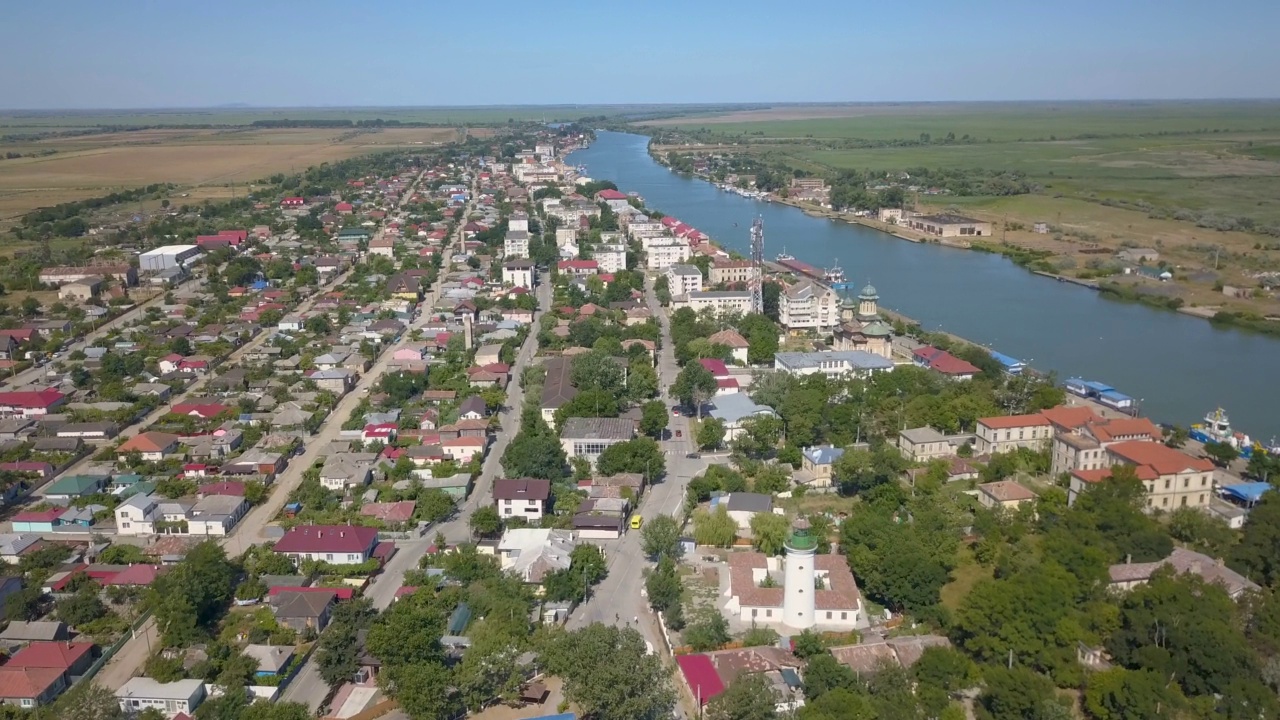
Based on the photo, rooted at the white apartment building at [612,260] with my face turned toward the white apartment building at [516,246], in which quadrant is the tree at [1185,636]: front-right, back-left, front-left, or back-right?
back-left

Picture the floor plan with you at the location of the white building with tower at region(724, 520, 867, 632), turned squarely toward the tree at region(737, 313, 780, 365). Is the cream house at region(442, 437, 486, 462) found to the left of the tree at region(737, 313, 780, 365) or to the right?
left
